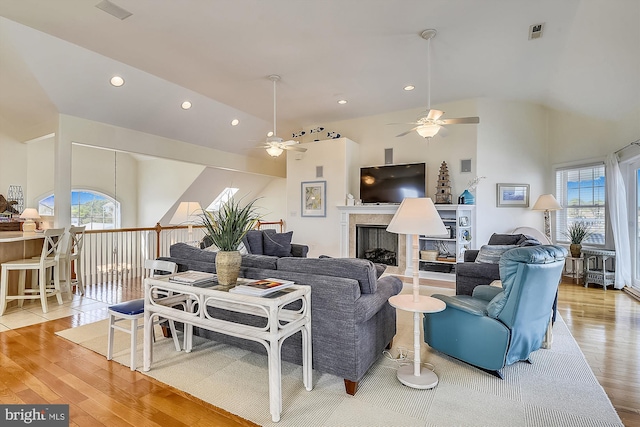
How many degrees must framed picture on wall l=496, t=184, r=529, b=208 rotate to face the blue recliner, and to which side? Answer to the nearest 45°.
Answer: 0° — it already faces it

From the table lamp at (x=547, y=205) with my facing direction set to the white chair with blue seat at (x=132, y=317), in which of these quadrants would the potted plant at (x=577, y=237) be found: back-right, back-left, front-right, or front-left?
back-left

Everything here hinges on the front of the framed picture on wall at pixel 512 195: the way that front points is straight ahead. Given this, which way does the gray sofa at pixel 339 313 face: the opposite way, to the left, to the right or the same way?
the opposite way

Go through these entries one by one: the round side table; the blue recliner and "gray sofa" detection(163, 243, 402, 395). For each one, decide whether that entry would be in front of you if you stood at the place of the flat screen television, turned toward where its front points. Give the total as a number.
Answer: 3

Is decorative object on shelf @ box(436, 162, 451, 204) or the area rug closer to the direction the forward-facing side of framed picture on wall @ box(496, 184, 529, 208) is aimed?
the area rug

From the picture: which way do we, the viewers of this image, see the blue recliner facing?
facing away from the viewer and to the left of the viewer

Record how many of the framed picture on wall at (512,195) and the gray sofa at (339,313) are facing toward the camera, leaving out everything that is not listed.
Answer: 1
